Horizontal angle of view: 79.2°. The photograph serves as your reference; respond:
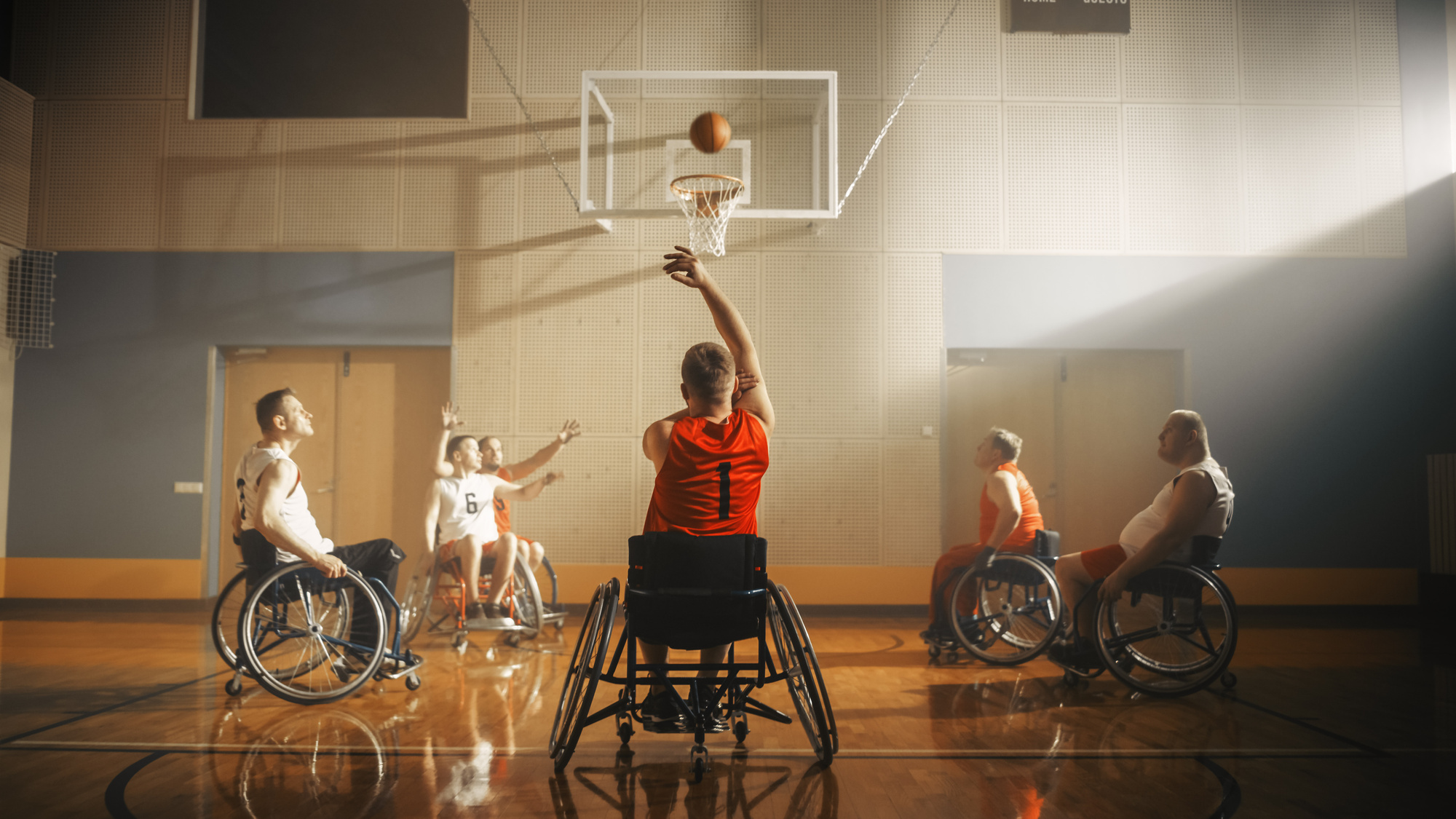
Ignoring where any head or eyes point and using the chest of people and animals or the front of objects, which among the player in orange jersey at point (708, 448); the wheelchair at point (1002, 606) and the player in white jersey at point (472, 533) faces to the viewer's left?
the wheelchair

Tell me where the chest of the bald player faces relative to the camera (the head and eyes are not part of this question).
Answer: to the viewer's left

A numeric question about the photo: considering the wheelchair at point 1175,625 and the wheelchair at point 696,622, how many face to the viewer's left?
1

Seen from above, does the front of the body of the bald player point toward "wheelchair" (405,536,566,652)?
yes

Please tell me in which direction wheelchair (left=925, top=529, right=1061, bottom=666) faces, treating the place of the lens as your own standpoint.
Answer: facing to the left of the viewer

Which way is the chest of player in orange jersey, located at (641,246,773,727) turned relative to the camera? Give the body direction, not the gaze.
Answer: away from the camera

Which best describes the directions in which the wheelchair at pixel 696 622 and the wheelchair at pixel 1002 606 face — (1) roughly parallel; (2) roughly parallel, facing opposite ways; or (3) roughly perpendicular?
roughly perpendicular

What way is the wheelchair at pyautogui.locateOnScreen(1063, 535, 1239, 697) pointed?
to the viewer's left

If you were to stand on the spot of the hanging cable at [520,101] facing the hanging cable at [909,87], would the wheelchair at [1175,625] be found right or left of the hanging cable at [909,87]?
right

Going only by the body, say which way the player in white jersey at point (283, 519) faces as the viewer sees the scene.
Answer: to the viewer's right

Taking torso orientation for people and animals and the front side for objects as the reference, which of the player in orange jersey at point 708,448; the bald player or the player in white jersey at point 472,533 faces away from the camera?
the player in orange jersey

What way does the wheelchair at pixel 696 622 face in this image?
away from the camera

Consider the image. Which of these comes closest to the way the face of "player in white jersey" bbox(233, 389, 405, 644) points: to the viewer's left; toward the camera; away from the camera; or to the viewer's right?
to the viewer's right
